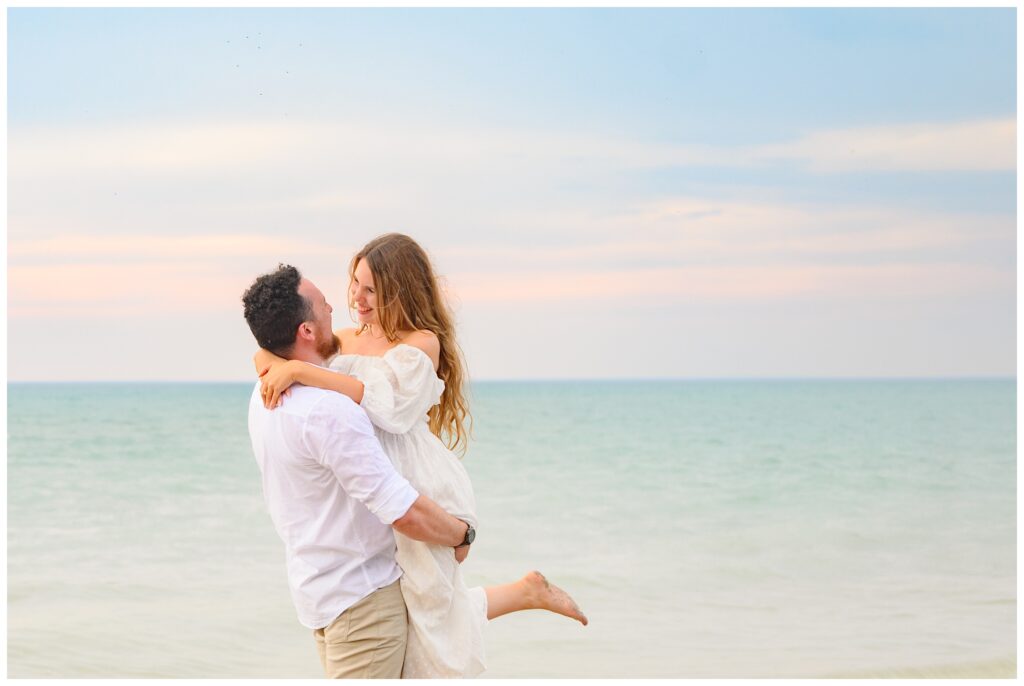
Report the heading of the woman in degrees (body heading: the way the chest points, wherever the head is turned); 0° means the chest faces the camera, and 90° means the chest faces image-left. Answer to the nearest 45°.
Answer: approximately 45°

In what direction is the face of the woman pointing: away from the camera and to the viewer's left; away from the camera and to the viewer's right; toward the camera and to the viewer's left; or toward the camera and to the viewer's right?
toward the camera and to the viewer's left

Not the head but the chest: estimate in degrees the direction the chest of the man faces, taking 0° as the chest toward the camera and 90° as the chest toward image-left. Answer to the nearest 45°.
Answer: approximately 225°
